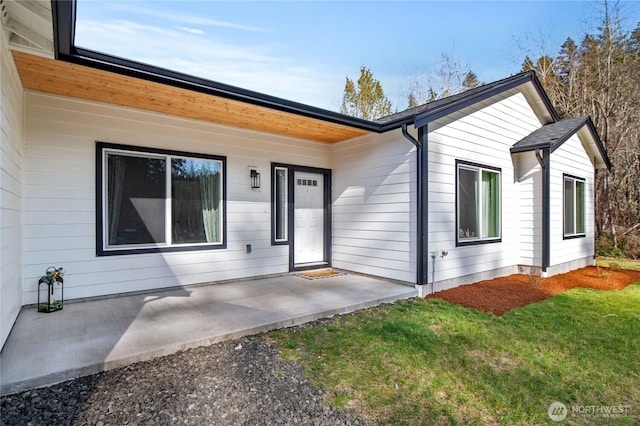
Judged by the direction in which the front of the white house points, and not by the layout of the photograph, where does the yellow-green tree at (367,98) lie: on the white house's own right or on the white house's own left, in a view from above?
on the white house's own left

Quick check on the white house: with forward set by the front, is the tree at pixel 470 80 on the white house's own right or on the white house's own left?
on the white house's own left

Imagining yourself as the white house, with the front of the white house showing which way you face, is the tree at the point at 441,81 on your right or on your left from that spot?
on your left

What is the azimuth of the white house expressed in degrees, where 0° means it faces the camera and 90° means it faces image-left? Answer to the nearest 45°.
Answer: approximately 315°
